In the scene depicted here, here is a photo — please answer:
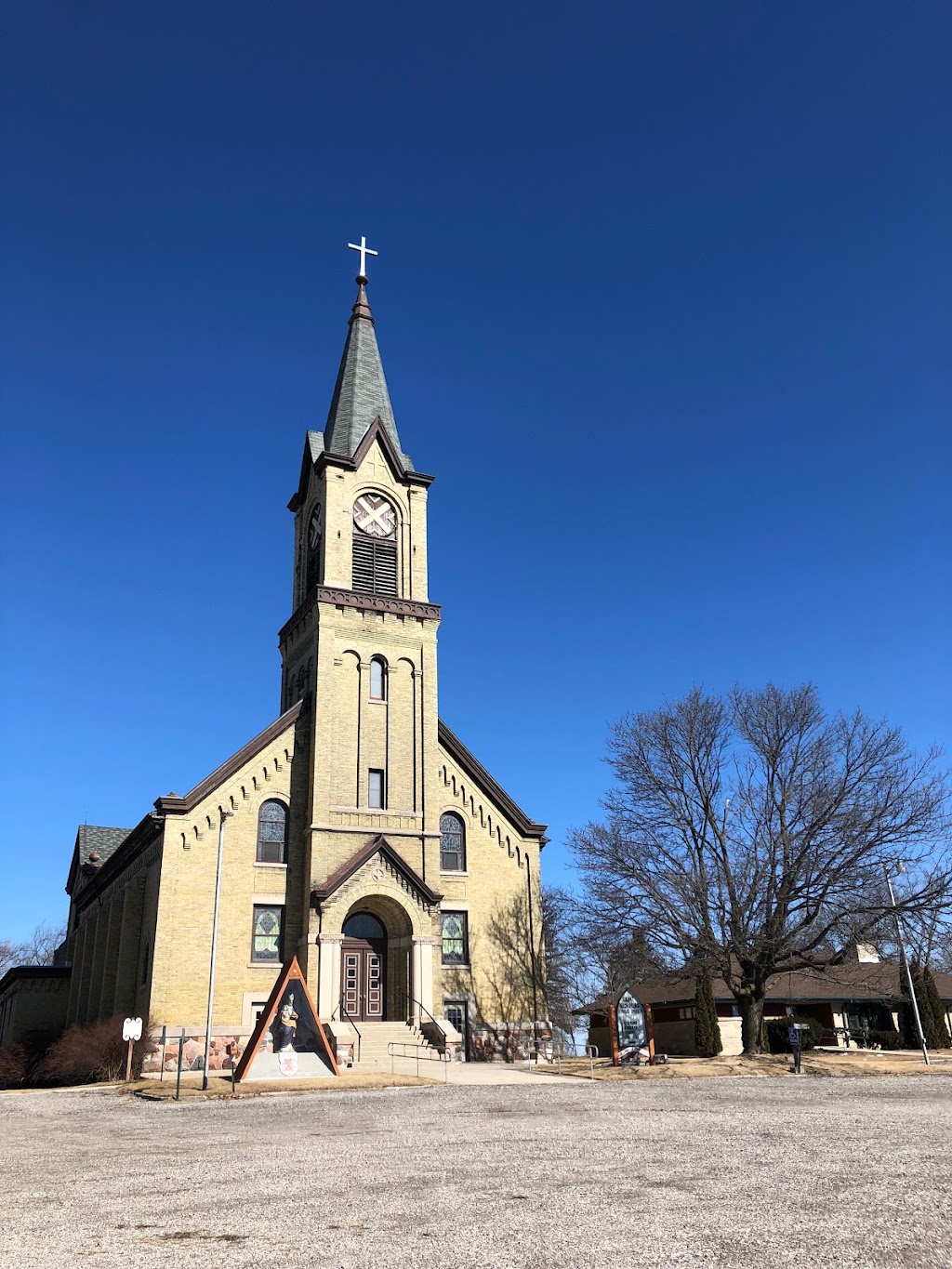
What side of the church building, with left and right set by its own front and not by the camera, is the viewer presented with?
front

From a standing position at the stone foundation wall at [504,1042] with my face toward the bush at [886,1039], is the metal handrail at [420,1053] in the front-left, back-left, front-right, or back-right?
back-right

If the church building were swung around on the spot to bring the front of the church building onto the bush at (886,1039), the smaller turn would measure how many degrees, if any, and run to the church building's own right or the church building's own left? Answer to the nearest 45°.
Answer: approximately 90° to the church building's own left

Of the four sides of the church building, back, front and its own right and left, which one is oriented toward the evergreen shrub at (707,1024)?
left

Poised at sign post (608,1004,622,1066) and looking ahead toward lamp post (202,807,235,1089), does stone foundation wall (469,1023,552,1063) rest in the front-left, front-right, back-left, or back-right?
front-right

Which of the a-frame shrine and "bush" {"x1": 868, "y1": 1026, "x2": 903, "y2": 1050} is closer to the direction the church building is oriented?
the a-frame shrine

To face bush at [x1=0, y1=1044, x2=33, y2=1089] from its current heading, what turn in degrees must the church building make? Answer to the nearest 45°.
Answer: approximately 45° to its right

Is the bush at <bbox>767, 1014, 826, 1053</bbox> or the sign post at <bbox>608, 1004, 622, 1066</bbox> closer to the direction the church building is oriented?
the sign post

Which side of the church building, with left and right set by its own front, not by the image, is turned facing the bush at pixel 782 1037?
left

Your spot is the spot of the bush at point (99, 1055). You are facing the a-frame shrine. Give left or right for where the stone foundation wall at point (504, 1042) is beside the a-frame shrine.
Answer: left

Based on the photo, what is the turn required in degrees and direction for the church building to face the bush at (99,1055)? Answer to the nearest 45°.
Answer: approximately 90° to its right
